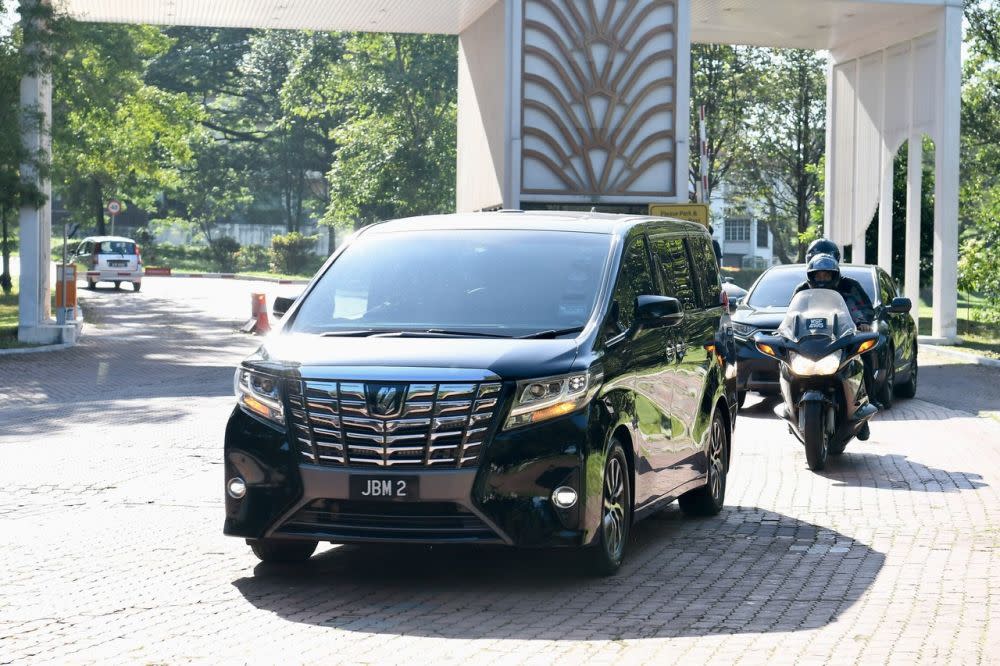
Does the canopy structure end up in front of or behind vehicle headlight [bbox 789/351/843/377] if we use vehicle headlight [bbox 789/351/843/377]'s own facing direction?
behind

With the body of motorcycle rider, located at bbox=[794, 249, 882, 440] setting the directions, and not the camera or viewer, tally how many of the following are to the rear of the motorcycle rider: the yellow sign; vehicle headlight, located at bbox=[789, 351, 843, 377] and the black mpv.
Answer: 1

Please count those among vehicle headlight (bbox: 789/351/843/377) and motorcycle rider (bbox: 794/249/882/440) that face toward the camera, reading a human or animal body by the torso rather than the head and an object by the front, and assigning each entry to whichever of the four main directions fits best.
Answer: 2

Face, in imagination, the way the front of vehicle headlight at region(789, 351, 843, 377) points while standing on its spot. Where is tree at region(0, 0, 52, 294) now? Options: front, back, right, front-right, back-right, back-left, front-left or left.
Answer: back-right

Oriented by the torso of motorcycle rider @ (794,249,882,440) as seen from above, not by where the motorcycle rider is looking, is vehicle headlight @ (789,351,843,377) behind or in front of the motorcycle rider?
in front

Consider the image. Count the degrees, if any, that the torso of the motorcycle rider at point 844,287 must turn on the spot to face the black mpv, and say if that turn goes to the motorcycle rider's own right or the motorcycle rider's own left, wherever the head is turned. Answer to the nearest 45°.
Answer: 0° — they already face it

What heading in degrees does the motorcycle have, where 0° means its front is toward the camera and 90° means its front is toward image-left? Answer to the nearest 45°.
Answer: approximately 0°

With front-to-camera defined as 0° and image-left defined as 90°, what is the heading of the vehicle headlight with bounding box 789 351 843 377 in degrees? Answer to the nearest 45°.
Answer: approximately 0°

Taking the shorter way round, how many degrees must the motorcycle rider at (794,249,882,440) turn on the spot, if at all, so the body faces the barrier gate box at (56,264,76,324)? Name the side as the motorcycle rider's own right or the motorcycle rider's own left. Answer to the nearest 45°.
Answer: approximately 135° to the motorcycle rider's own right

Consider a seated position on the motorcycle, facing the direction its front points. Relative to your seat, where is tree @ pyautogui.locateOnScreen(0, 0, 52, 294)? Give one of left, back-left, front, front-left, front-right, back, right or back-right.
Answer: back-right
